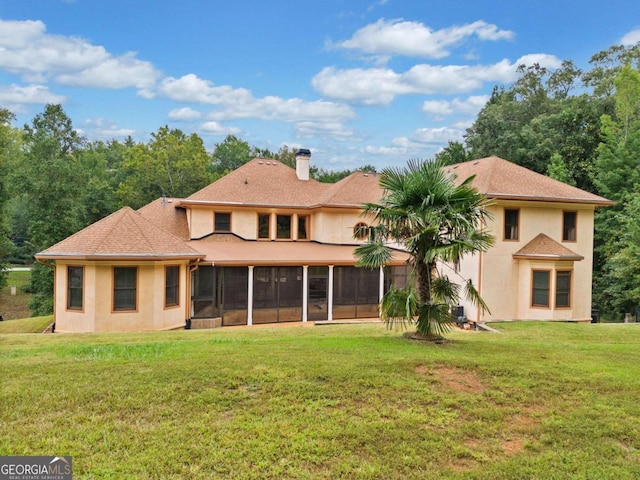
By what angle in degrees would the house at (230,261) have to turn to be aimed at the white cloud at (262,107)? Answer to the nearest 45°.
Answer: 0° — it already faces it

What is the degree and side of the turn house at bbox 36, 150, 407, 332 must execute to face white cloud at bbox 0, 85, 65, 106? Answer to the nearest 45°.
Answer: approximately 45° to its left

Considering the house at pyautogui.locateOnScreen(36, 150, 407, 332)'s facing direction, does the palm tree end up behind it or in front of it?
behind

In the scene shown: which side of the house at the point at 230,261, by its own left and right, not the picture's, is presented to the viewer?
back

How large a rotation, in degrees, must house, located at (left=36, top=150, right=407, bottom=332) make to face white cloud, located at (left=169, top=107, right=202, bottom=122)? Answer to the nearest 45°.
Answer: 0° — it already faces it

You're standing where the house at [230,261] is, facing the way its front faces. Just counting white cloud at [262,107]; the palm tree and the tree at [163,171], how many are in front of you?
2
